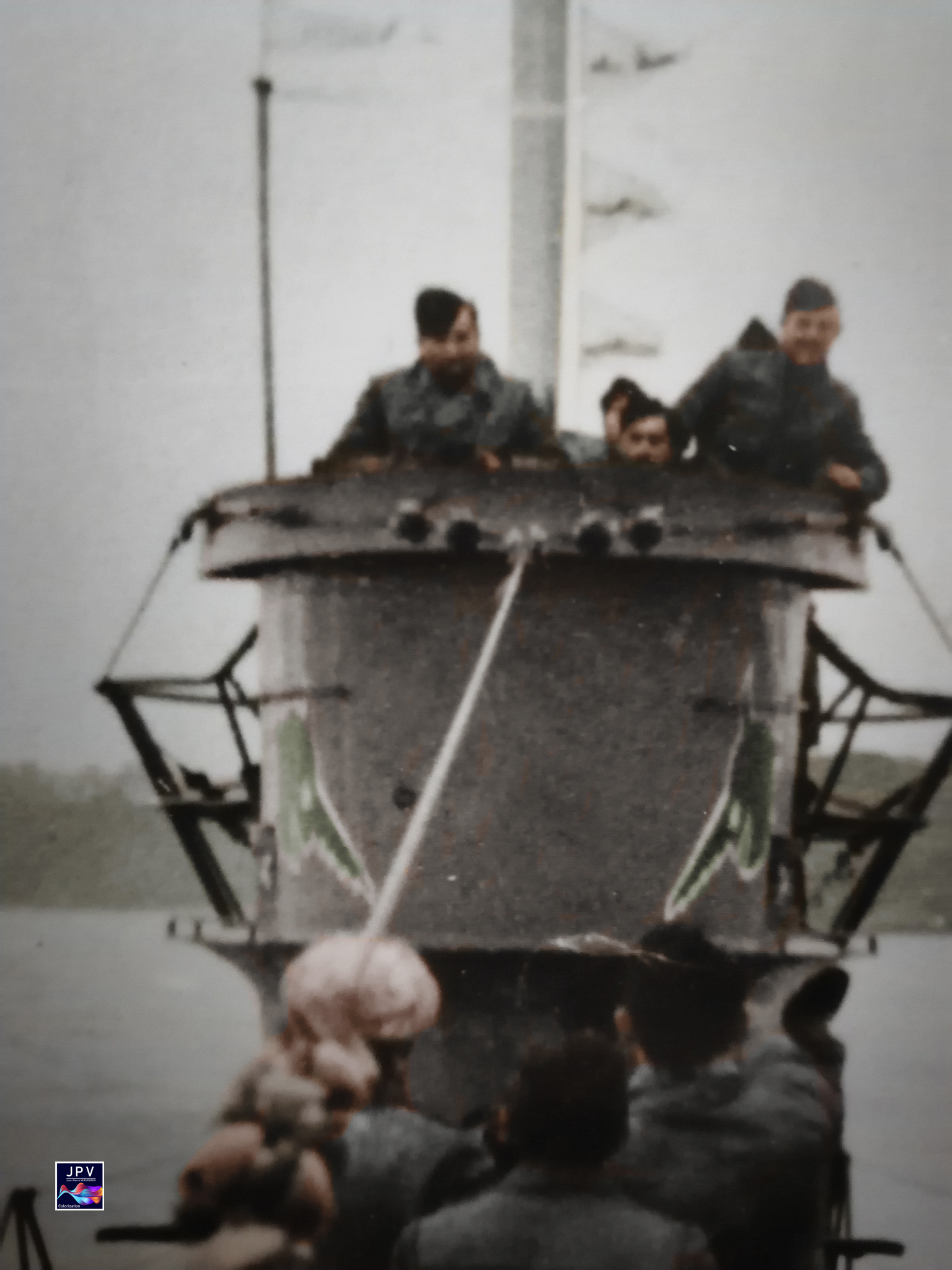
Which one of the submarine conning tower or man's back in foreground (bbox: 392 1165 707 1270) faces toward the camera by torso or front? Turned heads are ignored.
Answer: the submarine conning tower

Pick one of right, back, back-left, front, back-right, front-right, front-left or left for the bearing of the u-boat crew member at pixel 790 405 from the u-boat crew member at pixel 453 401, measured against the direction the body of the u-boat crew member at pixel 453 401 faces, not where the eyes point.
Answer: left

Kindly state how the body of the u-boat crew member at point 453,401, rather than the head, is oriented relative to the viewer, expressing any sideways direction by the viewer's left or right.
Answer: facing the viewer

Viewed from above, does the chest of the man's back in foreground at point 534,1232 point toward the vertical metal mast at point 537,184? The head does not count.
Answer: yes

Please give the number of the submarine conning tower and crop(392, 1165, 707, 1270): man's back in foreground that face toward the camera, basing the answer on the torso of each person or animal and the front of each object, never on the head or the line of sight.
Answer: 1

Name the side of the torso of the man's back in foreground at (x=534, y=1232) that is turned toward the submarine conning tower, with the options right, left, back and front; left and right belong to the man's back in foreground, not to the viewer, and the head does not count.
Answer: front

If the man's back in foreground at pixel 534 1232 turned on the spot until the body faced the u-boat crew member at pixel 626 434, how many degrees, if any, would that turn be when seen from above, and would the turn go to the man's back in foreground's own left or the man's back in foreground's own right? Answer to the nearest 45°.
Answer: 0° — they already face them

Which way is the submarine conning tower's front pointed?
toward the camera

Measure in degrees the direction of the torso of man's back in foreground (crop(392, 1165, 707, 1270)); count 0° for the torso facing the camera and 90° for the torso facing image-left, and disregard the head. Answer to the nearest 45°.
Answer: approximately 180°

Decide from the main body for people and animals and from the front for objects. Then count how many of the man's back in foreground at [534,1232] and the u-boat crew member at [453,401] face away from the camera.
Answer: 1

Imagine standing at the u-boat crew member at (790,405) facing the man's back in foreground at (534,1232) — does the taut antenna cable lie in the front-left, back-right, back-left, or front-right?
front-right

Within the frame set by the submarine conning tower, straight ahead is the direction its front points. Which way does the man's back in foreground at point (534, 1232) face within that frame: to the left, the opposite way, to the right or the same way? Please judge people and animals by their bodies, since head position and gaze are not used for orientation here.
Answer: the opposite way

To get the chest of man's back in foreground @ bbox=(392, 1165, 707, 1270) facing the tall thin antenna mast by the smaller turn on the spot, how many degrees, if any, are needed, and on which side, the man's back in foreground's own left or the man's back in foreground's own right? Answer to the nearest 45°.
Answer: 0° — they already face it

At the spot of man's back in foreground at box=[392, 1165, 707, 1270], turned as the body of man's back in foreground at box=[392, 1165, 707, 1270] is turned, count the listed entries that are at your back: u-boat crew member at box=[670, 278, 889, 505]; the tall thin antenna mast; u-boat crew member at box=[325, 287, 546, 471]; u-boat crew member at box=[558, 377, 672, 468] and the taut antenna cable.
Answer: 0

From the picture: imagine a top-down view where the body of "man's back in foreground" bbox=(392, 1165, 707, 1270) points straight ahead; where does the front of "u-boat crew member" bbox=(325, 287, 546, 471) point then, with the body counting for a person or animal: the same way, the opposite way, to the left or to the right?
the opposite way
